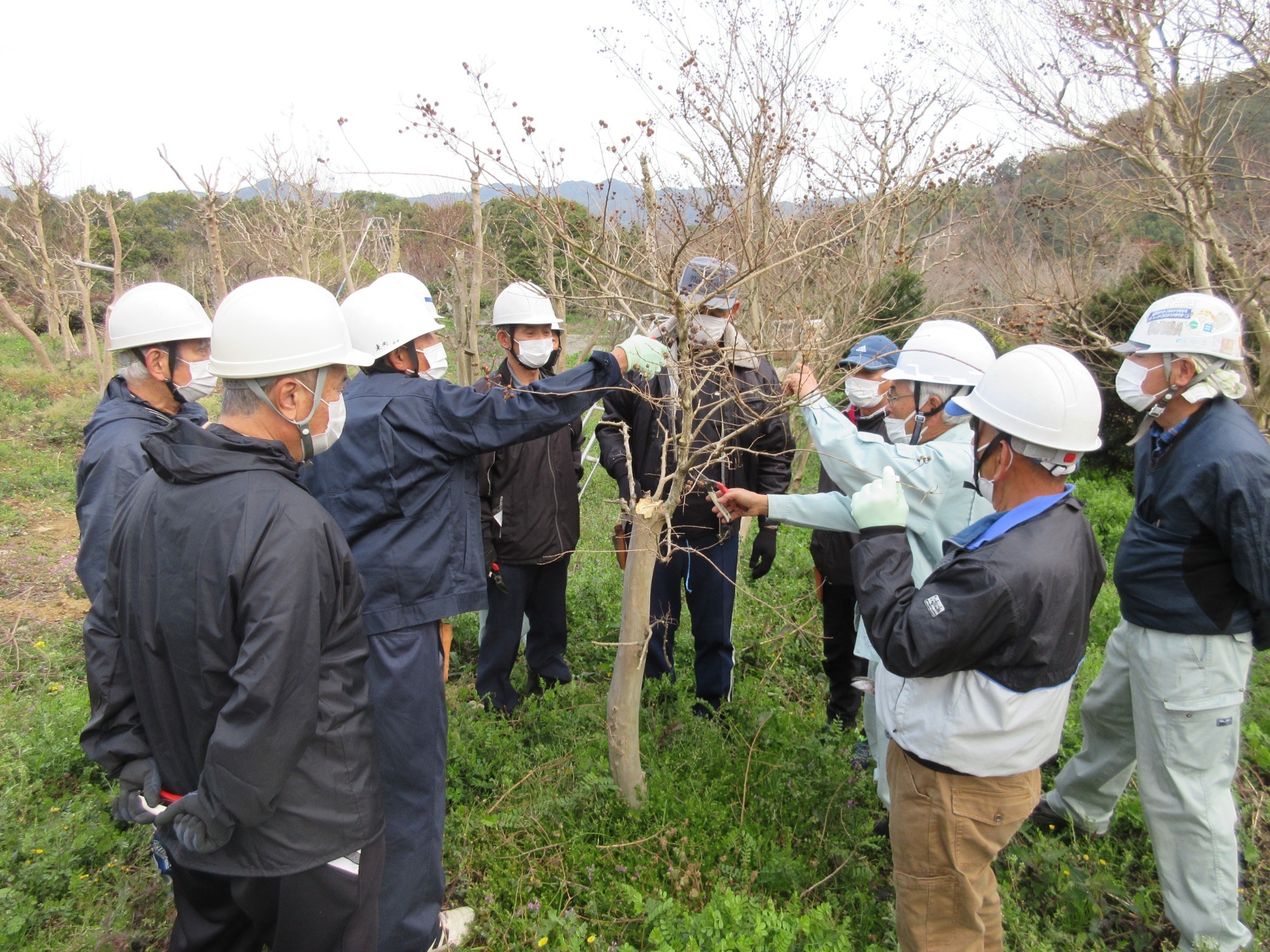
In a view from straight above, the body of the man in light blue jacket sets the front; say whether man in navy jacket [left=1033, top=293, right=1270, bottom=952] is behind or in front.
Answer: behind

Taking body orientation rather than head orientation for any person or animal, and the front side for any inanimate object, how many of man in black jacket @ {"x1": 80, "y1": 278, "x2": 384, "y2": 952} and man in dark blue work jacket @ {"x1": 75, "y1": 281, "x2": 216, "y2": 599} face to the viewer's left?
0

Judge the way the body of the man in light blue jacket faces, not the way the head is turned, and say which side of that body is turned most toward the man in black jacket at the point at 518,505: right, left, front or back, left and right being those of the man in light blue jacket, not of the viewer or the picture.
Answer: front

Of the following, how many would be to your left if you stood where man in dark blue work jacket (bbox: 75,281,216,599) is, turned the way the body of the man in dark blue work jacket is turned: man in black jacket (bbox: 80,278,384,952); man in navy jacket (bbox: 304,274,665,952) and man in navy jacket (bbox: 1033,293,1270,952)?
0

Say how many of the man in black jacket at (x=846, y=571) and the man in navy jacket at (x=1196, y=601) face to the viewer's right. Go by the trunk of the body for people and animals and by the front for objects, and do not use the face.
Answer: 0

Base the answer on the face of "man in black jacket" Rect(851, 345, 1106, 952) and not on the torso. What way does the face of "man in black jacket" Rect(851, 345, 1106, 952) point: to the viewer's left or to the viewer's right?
to the viewer's left

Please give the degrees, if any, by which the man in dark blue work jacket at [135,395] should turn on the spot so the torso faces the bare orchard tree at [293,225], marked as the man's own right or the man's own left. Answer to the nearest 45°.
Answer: approximately 90° to the man's own left

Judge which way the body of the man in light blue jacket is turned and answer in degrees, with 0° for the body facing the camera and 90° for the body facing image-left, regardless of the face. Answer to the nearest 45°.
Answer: approximately 90°

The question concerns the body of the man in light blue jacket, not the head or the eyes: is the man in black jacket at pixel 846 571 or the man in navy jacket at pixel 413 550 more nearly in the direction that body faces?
the man in navy jacket

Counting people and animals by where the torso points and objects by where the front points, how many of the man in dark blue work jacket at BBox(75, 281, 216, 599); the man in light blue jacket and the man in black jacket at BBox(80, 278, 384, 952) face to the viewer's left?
1

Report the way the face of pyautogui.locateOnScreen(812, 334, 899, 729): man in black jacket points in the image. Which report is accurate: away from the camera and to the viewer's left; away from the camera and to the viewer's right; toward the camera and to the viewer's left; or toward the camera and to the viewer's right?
toward the camera and to the viewer's left

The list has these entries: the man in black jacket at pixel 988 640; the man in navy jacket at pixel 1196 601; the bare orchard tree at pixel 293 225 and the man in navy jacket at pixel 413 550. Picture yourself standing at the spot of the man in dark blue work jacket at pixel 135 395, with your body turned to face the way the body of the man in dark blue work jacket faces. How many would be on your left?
1

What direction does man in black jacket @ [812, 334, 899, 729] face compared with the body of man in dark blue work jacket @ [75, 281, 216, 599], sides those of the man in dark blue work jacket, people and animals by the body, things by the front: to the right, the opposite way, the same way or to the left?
the opposite way

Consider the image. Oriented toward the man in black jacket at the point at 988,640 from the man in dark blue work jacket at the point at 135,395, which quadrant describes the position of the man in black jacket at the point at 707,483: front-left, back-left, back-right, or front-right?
front-left

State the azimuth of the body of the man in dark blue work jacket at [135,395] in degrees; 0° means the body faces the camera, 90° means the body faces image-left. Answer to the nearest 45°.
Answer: approximately 270°

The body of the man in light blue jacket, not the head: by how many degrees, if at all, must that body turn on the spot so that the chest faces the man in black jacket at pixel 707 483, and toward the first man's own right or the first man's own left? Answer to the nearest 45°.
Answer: approximately 45° to the first man's own right

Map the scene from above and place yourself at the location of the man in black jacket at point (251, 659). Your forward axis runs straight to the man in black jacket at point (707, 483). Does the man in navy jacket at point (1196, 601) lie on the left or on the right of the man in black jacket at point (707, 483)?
right
